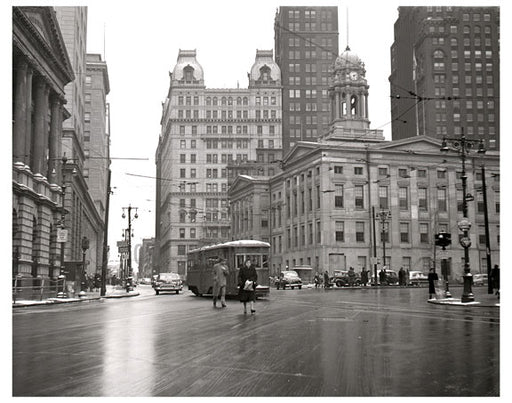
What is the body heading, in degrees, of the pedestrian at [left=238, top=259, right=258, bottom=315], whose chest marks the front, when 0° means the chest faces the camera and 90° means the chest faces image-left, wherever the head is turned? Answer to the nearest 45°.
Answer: approximately 0°

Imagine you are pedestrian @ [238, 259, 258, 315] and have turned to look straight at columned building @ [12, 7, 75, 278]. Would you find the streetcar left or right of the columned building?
right

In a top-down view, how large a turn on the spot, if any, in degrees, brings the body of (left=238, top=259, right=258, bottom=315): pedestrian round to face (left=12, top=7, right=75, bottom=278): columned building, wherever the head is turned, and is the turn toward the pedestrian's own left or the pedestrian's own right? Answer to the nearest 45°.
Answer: approximately 135° to the pedestrian's own right
